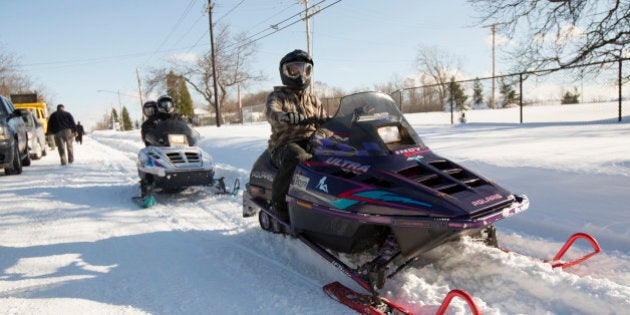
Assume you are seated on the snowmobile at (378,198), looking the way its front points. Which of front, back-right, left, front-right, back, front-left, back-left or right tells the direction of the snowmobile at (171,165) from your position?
back

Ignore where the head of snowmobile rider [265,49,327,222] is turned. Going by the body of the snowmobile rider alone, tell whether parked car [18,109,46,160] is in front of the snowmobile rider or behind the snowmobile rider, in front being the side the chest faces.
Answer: behind

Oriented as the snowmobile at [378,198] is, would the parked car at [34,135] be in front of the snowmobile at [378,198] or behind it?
behind

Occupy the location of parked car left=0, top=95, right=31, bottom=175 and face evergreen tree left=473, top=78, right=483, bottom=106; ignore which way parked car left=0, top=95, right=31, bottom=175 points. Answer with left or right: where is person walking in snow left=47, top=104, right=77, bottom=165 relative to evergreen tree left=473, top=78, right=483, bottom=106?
left

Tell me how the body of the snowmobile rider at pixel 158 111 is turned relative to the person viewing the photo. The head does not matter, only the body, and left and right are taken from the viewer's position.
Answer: facing the viewer and to the right of the viewer

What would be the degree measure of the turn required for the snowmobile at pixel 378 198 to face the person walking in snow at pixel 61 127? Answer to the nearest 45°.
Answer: approximately 180°

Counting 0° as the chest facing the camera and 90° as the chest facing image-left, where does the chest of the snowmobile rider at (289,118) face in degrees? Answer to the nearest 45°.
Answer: approximately 315°

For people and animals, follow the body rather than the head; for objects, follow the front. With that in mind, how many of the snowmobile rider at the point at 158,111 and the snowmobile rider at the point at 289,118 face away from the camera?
0

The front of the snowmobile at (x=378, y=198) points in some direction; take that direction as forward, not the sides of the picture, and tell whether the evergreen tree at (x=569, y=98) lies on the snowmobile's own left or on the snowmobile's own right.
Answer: on the snowmobile's own left

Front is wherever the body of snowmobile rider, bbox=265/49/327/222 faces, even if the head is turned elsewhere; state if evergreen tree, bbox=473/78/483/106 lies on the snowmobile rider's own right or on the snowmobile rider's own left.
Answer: on the snowmobile rider's own left
